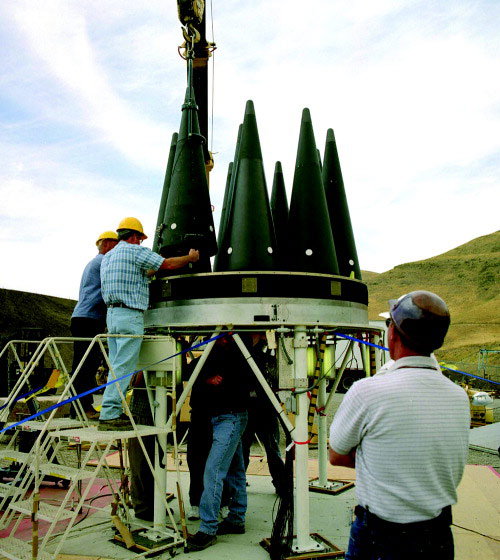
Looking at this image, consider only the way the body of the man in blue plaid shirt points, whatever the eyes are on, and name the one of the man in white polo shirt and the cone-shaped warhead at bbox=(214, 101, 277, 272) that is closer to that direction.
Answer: the cone-shaped warhead

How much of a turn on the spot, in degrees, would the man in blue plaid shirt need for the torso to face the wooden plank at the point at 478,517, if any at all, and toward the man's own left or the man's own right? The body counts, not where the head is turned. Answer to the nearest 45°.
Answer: approximately 45° to the man's own right

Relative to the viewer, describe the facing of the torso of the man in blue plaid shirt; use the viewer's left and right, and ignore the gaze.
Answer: facing away from the viewer and to the right of the viewer

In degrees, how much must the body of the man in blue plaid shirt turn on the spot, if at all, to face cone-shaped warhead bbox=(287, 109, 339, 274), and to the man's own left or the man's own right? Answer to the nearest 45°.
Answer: approximately 45° to the man's own right

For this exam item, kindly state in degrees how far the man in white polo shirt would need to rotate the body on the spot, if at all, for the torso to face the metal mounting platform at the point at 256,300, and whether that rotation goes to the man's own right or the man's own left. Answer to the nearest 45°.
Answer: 0° — they already face it

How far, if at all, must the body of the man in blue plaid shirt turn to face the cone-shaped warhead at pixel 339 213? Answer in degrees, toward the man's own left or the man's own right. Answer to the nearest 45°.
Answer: approximately 45° to the man's own right

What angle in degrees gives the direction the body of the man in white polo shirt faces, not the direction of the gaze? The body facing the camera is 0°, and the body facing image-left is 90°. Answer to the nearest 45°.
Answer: approximately 135°
